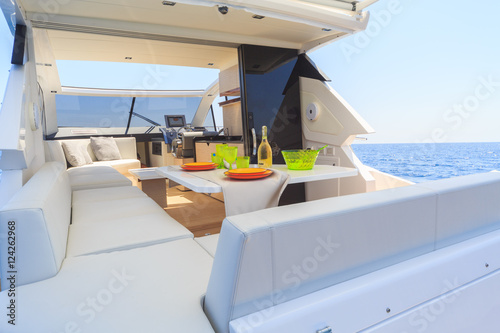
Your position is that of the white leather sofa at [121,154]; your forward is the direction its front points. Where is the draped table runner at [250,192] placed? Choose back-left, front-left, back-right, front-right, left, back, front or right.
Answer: front

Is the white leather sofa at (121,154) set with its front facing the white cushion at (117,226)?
yes

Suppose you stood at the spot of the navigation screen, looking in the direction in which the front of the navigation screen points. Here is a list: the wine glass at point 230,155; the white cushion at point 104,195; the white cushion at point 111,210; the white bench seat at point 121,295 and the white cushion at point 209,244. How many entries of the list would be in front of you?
5

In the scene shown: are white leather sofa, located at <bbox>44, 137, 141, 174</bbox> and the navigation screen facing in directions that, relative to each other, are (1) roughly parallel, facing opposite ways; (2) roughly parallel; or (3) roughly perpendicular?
roughly parallel

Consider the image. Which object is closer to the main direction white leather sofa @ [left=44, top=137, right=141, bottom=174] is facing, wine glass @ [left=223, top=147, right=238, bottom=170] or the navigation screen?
the wine glass

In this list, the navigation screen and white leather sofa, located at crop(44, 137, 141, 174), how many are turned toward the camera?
2

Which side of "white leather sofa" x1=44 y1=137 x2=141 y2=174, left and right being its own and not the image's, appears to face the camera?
front

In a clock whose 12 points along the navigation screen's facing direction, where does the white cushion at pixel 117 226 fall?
The white cushion is roughly at 12 o'clock from the navigation screen.

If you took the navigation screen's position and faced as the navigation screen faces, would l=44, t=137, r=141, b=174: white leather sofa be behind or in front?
in front

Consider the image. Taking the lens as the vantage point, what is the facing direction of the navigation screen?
facing the viewer

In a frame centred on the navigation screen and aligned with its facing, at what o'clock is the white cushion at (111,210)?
The white cushion is roughly at 12 o'clock from the navigation screen.

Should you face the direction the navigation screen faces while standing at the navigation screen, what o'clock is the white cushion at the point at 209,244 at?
The white cushion is roughly at 12 o'clock from the navigation screen.
